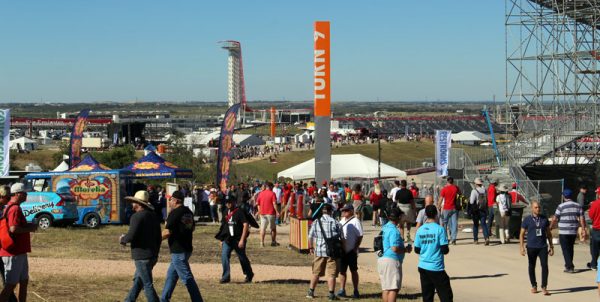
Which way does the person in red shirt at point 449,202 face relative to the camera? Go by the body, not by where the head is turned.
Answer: away from the camera

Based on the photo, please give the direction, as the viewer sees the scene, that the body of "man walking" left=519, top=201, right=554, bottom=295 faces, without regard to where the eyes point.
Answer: toward the camera

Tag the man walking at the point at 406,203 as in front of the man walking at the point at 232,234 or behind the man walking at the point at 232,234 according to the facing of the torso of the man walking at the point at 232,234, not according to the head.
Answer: behind

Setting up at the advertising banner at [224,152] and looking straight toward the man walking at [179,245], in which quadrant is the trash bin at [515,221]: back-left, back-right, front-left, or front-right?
front-left

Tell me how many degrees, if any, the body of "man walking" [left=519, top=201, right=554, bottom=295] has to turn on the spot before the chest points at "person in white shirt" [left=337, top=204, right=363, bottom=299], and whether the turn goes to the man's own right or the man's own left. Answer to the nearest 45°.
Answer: approximately 45° to the man's own right

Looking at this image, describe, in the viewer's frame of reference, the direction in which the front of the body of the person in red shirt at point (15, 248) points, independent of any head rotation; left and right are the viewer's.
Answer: facing to the right of the viewer

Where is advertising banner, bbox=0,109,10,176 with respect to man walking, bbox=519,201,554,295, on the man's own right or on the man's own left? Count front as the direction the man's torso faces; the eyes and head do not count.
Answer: on the man's own right

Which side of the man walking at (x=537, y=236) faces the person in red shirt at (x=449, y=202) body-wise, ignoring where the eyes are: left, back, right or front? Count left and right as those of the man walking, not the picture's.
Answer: back

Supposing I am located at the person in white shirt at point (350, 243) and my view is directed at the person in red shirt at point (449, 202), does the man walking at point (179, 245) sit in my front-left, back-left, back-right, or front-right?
back-left

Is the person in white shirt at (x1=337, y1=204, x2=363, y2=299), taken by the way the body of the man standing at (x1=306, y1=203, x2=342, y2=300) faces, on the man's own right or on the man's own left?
on the man's own right

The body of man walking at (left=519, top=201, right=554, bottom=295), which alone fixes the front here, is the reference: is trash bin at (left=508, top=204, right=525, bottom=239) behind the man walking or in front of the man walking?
behind

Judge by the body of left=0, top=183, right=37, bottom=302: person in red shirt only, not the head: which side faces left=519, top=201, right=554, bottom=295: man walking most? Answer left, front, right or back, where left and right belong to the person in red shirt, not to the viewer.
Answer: front

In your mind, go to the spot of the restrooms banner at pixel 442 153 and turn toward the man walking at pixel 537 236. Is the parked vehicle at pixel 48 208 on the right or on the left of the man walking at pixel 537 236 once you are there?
right

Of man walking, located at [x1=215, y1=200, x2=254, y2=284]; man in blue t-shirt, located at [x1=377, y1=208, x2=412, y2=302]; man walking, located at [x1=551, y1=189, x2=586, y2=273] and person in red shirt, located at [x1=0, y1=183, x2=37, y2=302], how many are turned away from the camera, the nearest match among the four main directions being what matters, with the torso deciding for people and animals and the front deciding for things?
1

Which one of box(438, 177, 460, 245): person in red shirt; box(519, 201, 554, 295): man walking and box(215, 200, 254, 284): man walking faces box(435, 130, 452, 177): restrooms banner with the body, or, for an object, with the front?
the person in red shirt

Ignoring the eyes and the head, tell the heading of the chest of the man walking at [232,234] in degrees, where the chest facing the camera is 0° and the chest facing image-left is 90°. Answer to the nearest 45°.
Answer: approximately 45°
